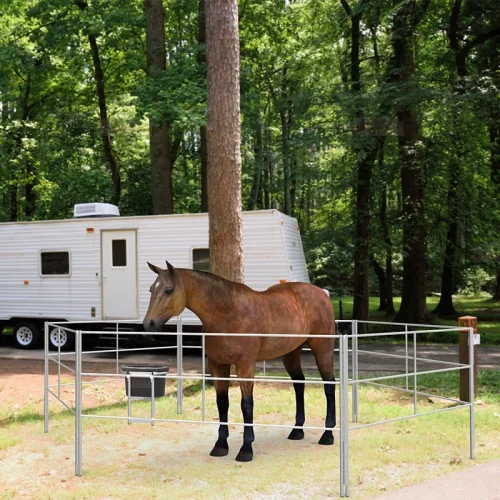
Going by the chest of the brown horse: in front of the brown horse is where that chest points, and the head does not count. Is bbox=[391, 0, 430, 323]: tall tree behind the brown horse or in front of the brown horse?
behind

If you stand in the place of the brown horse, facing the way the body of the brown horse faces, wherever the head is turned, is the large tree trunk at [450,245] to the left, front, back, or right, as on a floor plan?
back

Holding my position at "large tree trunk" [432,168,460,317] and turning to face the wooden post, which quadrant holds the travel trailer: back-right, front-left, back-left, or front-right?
front-right

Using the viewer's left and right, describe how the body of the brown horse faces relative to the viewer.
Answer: facing the viewer and to the left of the viewer

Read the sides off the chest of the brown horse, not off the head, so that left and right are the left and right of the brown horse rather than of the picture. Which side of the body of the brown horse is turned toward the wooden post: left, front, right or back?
back

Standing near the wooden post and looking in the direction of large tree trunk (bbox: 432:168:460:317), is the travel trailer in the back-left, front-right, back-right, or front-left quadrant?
front-left

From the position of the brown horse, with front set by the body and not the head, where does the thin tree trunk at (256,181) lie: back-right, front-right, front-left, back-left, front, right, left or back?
back-right

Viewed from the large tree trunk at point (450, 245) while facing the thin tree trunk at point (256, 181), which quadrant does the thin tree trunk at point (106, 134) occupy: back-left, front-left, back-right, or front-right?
front-left

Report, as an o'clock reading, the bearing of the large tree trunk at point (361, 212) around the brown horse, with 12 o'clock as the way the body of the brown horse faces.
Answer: The large tree trunk is roughly at 5 o'clock from the brown horse.

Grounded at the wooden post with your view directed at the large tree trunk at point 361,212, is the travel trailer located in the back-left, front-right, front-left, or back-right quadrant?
front-left
